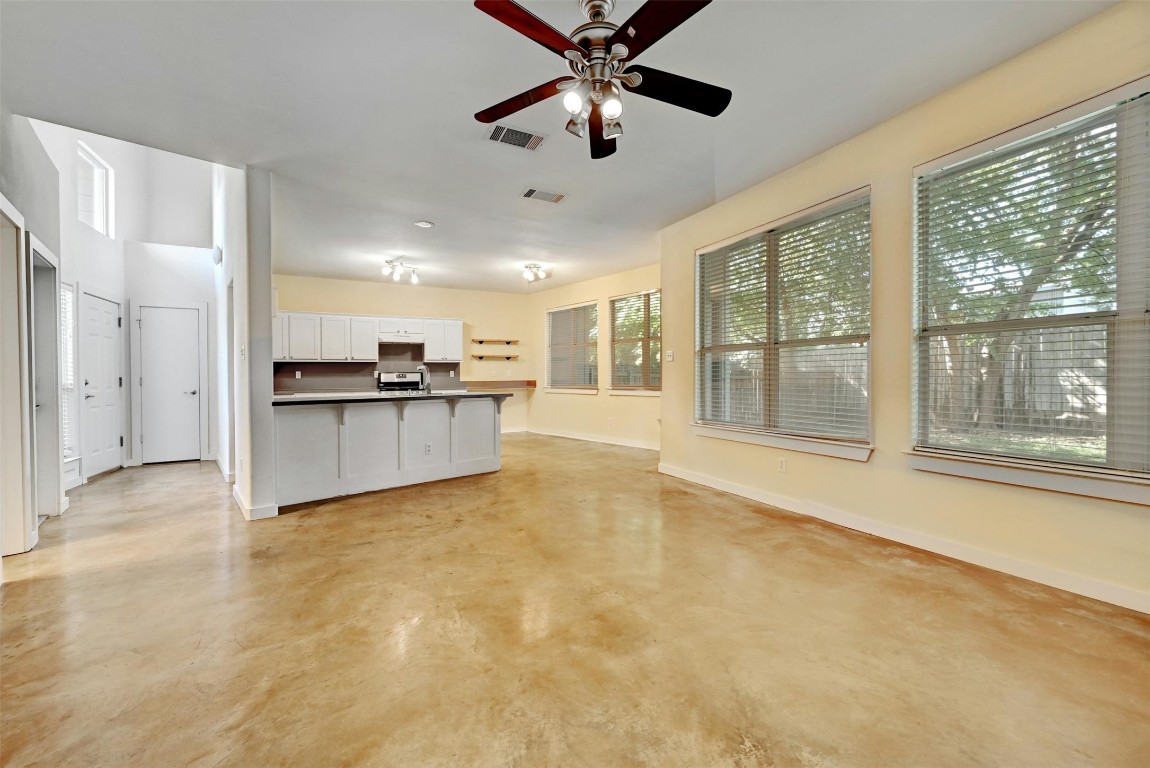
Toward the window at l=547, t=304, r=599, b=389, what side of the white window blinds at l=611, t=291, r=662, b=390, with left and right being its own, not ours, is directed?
right

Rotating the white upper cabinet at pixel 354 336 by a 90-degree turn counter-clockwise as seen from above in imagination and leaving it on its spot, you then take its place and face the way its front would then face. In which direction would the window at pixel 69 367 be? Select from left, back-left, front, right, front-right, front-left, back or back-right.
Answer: back-right

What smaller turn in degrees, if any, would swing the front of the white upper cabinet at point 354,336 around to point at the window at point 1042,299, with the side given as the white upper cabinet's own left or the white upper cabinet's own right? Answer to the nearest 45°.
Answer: approximately 45° to the white upper cabinet's own left

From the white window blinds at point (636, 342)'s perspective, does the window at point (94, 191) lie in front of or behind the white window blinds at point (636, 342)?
in front

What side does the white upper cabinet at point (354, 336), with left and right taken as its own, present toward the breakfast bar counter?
front

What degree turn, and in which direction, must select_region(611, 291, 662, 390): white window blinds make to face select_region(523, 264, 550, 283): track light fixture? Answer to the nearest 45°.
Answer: approximately 45° to its right

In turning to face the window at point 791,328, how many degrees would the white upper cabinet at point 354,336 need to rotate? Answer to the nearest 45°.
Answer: approximately 45° to its left

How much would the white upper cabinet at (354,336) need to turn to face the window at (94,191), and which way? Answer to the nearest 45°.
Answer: approximately 90° to its right

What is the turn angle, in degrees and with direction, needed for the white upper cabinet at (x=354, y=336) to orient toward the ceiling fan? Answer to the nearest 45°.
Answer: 0° — it already faces it

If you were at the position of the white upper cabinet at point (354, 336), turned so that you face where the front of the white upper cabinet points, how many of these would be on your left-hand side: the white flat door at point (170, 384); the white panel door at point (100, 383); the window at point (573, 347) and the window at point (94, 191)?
1

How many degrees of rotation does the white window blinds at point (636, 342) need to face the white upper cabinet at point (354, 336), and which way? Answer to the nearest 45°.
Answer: approximately 45° to its right

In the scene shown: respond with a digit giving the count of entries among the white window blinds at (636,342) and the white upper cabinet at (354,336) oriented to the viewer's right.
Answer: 0

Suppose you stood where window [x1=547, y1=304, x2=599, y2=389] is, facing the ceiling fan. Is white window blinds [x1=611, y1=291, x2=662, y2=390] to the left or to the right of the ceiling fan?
left

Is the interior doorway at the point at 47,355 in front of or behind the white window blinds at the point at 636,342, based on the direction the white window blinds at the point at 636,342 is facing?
in front

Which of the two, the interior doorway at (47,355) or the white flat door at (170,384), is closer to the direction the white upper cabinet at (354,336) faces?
the interior doorway
